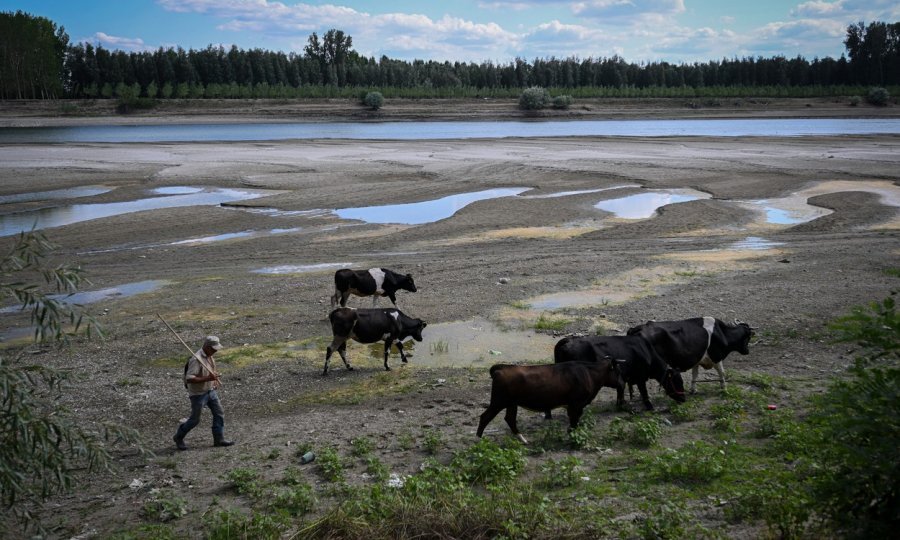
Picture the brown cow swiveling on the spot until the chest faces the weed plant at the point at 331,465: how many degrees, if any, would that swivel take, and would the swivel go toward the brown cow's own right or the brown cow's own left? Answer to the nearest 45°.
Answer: approximately 135° to the brown cow's own right

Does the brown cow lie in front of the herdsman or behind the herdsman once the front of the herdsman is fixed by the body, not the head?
in front

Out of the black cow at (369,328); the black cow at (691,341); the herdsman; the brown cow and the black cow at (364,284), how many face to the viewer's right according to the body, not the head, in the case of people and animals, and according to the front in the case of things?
5

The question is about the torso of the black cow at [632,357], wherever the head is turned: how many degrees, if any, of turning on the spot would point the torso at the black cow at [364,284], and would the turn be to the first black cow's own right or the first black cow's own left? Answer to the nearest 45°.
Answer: approximately 135° to the first black cow's own left

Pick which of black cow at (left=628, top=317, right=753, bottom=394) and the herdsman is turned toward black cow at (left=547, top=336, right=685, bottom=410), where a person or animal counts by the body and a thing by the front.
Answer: the herdsman

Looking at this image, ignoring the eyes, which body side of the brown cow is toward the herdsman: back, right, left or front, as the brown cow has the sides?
back

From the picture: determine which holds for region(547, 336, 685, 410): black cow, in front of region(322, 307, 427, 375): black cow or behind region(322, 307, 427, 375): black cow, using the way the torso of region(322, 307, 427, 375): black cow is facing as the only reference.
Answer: in front

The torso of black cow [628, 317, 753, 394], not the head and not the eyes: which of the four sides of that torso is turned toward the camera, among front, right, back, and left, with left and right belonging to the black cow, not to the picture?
right

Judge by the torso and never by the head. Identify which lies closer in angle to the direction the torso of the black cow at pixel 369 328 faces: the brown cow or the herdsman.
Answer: the brown cow

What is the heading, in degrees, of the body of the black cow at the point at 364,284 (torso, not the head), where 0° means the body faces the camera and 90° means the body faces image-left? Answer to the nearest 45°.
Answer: approximately 270°

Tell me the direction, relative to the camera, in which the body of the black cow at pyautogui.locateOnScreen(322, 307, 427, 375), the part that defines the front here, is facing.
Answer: to the viewer's right

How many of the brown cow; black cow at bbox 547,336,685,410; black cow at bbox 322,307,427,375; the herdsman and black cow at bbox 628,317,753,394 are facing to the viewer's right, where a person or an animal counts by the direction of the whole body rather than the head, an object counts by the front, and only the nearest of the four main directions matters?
5

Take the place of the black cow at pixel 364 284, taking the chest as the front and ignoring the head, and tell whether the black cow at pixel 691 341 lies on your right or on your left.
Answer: on your right

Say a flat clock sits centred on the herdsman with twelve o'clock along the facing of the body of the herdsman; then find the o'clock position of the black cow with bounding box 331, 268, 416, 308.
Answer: The black cow is roughly at 10 o'clock from the herdsman.

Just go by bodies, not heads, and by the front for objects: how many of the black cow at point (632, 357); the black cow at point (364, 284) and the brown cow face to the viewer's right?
3

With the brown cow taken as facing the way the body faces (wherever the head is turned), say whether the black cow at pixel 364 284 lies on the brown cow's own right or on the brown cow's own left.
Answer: on the brown cow's own left

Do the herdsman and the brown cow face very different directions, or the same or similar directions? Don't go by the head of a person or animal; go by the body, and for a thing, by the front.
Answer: same or similar directions

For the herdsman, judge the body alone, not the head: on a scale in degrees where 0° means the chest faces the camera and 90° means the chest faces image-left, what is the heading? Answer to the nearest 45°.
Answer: approximately 270°

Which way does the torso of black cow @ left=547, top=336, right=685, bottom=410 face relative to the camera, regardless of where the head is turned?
to the viewer's right
